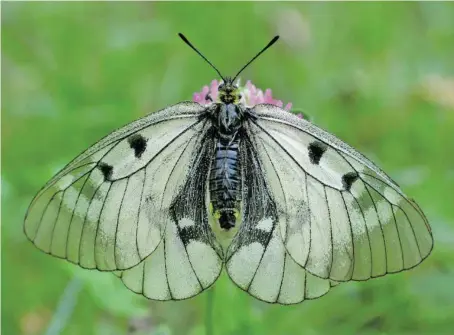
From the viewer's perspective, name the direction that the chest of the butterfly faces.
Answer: away from the camera
